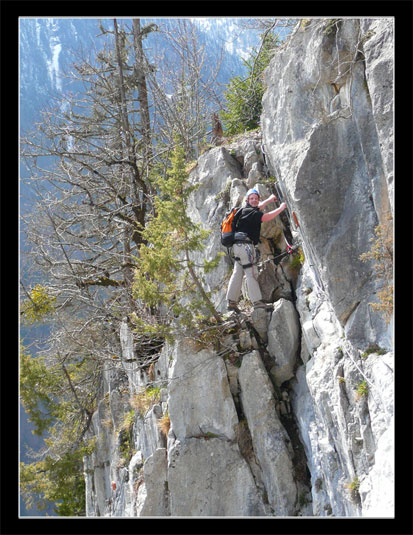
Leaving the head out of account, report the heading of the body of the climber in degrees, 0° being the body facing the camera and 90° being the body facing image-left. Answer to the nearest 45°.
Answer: approximately 270°

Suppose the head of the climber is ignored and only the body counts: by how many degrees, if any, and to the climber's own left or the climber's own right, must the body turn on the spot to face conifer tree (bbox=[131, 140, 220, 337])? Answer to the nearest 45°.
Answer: approximately 135° to the climber's own right
